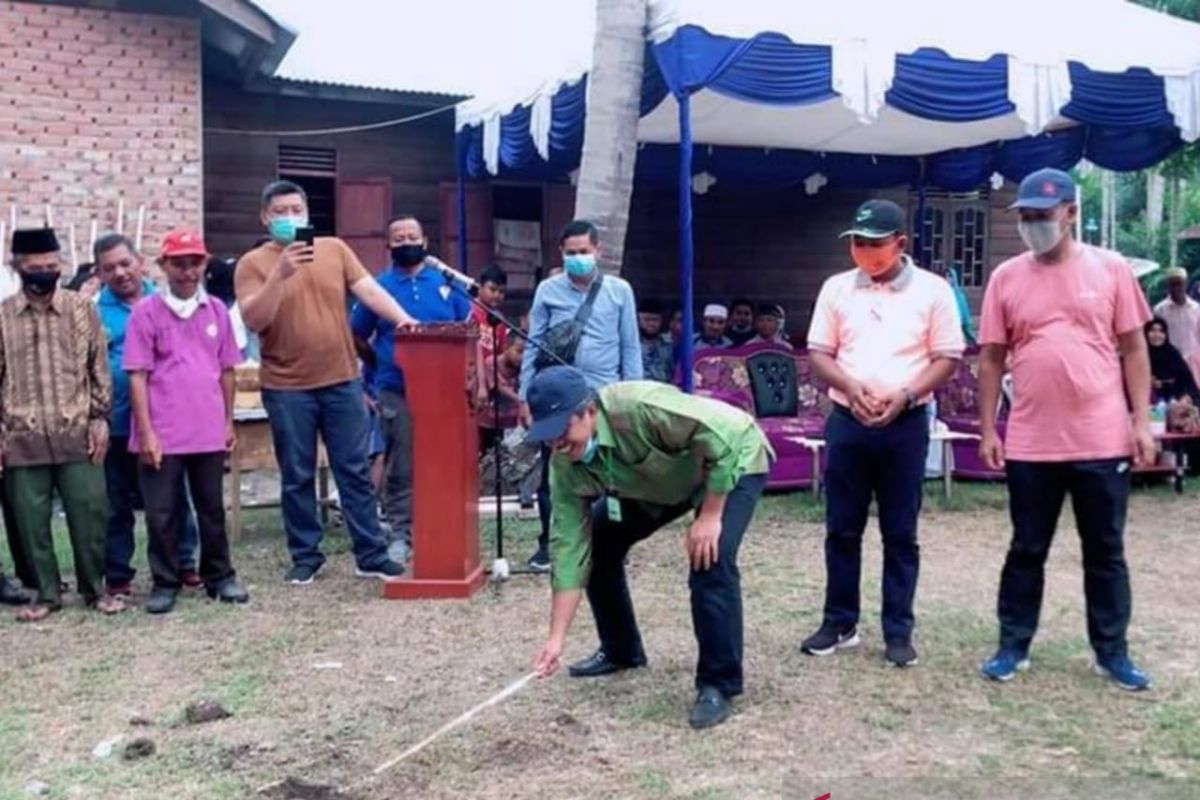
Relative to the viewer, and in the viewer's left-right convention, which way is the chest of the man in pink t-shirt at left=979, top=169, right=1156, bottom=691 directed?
facing the viewer

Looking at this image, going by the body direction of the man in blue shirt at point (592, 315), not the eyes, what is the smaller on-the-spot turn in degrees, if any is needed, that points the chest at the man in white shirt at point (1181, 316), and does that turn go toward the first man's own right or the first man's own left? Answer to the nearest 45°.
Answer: approximately 135° to the first man's own left

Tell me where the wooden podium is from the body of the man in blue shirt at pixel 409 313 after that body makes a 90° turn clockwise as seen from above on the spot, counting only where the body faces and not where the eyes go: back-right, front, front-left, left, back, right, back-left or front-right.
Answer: left

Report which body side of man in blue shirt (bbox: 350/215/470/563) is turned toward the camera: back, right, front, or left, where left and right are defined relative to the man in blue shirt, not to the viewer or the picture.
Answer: front

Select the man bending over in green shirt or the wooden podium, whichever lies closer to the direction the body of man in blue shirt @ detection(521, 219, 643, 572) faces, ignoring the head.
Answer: the man bending over in green shirt

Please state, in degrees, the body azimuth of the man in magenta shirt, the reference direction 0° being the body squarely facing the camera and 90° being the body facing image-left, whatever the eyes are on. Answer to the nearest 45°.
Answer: approximately 0°

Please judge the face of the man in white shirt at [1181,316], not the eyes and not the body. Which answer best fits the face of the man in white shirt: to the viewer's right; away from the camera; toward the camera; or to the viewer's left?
toward the camera

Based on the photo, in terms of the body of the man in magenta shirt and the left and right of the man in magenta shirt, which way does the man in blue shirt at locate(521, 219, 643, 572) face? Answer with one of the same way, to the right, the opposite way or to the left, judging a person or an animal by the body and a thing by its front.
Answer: the same way

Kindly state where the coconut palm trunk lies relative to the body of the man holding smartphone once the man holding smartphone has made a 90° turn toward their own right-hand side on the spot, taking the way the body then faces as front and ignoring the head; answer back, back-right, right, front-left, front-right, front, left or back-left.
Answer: back-right

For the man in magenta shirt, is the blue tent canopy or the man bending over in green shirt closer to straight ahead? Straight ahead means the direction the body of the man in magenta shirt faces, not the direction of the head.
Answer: the man bending over in green shirt

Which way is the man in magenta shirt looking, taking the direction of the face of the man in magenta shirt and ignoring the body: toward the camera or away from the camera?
toward the camera

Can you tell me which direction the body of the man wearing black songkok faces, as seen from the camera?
toward the camera

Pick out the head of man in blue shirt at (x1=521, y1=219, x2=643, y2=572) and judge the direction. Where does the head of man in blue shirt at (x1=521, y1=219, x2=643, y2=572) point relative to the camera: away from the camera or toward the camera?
toward the camera

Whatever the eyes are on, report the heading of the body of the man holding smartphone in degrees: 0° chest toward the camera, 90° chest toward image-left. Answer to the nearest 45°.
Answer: approximately 0°

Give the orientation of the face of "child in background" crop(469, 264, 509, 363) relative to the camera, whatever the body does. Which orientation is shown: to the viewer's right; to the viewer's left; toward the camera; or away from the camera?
toward the camera

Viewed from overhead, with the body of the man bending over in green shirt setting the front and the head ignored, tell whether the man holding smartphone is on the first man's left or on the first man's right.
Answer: on the first man's right

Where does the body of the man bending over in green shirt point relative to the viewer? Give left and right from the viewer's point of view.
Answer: facing the viewer and to the left of the viewer

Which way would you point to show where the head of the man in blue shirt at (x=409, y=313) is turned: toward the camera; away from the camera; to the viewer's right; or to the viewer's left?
toward the camera

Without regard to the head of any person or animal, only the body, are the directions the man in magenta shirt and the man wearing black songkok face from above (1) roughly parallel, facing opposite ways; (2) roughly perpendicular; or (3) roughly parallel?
roughly parallel
